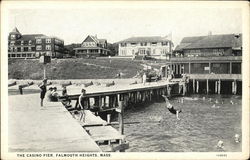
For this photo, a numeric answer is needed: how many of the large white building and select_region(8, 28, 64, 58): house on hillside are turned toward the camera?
2

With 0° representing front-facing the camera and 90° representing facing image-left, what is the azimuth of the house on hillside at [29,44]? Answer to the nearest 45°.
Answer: approximately 0°

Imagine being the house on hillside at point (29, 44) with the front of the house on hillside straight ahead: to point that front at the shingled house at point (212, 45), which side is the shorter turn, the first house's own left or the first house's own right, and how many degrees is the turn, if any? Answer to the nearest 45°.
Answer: approximately 90° to the first house's own left

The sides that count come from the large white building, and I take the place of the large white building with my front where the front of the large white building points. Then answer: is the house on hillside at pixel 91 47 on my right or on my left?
on my right

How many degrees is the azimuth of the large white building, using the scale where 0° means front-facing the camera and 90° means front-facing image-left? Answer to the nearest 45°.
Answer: approximately 0°

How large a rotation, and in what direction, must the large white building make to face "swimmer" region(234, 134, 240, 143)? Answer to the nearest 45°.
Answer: approximately 45° to its left

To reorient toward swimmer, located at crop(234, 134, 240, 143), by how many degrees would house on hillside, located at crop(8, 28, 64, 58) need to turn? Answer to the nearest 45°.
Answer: approximately 45° to its left
